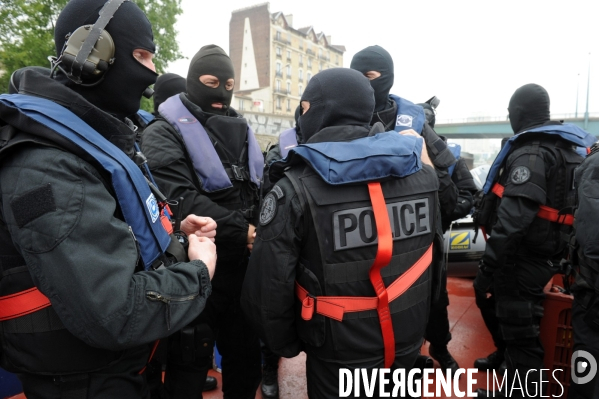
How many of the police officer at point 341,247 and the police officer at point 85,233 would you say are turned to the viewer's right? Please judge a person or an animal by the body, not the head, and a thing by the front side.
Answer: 1

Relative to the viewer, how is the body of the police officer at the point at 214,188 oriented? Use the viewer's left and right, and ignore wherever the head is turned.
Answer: facing the viewer and to the right of the viewer

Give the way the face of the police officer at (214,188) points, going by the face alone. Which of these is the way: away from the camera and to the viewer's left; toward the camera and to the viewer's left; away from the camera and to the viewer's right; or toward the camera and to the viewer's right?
toward the camera and to the viewer's right

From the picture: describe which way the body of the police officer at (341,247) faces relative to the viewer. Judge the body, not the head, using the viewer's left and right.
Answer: facing away from the viewer and to the left of the viewer

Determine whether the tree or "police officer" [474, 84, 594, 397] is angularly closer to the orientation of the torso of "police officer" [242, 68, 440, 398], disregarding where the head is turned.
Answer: the tree

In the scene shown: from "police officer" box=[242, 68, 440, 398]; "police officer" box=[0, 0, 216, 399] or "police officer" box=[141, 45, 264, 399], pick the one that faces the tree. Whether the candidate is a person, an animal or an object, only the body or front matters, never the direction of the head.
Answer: "police officer" box=[242, 68, 440, 398]

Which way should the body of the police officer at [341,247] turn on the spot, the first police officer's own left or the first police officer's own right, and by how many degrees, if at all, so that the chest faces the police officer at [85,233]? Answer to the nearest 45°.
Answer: approximately 90° to the first police officer's own left

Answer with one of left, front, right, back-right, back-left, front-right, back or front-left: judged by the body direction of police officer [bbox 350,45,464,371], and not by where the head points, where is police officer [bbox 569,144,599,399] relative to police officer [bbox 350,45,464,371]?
left

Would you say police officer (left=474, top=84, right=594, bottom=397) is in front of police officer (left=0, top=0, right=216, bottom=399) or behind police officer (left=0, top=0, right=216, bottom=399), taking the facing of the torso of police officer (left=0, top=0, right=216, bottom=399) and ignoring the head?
in front

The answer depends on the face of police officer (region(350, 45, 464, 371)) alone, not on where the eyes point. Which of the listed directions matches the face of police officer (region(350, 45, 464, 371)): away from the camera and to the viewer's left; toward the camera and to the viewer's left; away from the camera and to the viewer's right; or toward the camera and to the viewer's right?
toward the camera and to the viewer's left

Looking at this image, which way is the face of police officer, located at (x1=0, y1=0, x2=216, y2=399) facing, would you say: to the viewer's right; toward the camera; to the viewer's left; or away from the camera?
to the viewer's right

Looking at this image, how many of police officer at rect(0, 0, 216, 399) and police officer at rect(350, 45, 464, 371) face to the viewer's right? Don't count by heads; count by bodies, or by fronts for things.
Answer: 1

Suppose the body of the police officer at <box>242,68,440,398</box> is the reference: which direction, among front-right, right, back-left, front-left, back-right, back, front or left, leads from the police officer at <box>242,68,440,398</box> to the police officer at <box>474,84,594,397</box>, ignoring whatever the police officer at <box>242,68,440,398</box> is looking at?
right

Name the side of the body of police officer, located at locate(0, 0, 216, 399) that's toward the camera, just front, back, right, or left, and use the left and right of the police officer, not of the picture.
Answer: right

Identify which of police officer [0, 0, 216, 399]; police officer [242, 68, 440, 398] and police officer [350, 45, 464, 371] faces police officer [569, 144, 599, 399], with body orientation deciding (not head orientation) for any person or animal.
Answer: police officer [0, 0, 216, 399]

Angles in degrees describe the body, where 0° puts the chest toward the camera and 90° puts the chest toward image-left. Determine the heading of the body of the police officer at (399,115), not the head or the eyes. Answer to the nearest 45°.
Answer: approximately 45°
